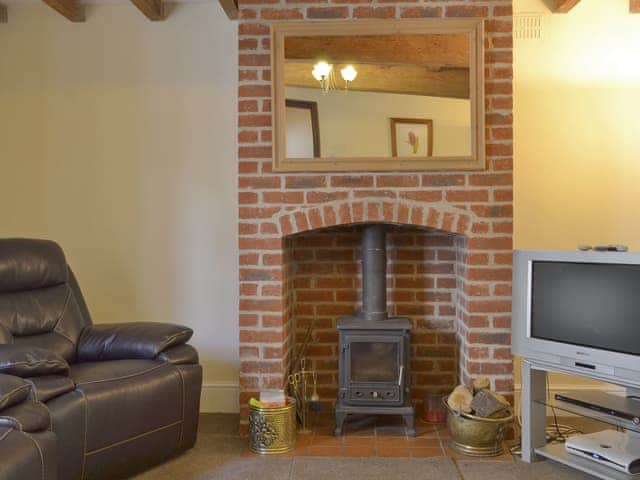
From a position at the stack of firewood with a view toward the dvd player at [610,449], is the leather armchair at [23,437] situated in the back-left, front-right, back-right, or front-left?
back-right

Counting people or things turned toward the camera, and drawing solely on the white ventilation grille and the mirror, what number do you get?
2

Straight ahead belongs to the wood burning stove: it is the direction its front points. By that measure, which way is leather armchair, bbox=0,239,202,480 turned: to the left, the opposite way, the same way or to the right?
to the left

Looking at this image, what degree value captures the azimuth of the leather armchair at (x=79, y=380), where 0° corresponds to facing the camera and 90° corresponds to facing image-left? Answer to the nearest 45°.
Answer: approximately 315°

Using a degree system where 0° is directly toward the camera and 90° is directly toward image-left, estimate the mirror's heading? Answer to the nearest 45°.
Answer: approximately 0°

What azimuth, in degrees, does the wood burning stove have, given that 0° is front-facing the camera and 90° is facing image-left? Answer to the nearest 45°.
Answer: approximately 0°

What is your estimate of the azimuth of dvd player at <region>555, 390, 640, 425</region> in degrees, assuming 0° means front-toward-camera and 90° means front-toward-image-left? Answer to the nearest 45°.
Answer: approximately 45°

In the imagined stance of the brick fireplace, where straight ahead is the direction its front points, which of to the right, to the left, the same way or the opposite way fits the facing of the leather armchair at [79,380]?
to the left
